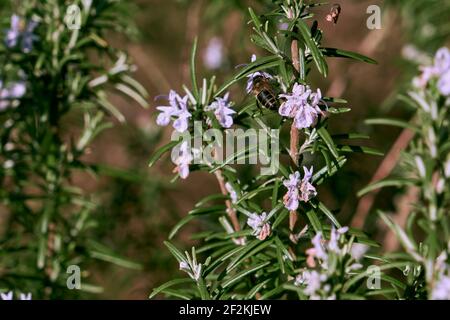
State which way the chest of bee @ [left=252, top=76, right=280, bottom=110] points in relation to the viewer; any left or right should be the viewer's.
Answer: facing away from the viewer and to the left of the viewer

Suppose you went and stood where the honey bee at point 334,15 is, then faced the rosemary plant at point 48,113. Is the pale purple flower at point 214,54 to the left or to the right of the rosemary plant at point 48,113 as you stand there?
right
